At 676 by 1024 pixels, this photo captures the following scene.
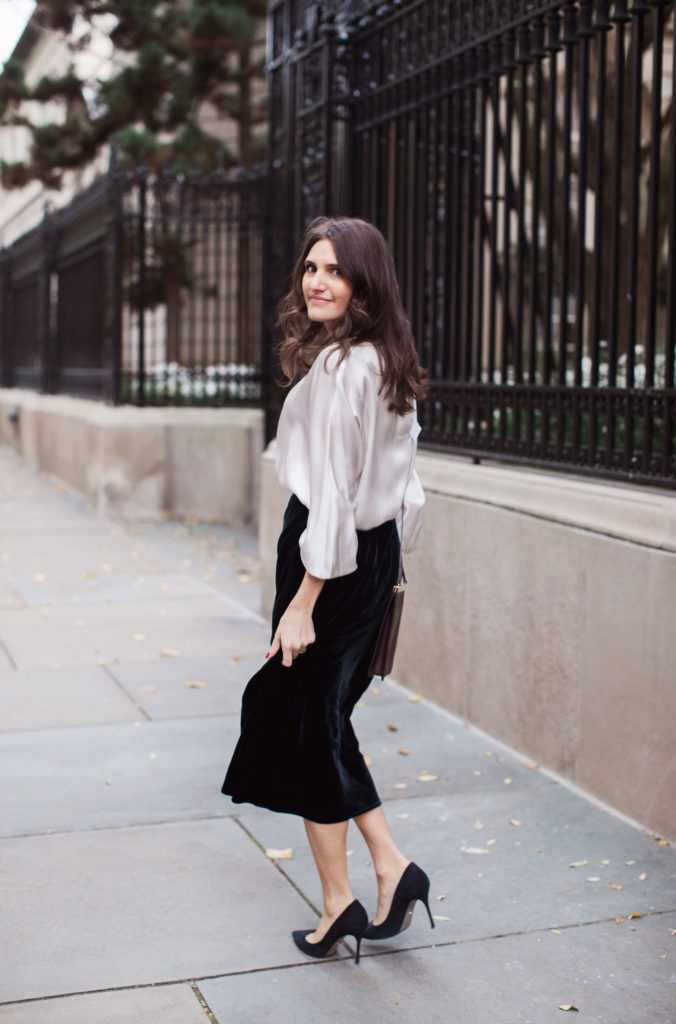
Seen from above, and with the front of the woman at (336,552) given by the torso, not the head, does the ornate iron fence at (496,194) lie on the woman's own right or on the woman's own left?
on the woman's own right

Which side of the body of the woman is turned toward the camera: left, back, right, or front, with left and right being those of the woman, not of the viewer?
left

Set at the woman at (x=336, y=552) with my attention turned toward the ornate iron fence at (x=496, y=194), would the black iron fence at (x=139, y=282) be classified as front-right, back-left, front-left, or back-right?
front-left

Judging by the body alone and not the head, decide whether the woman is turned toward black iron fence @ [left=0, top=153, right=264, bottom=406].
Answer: no
